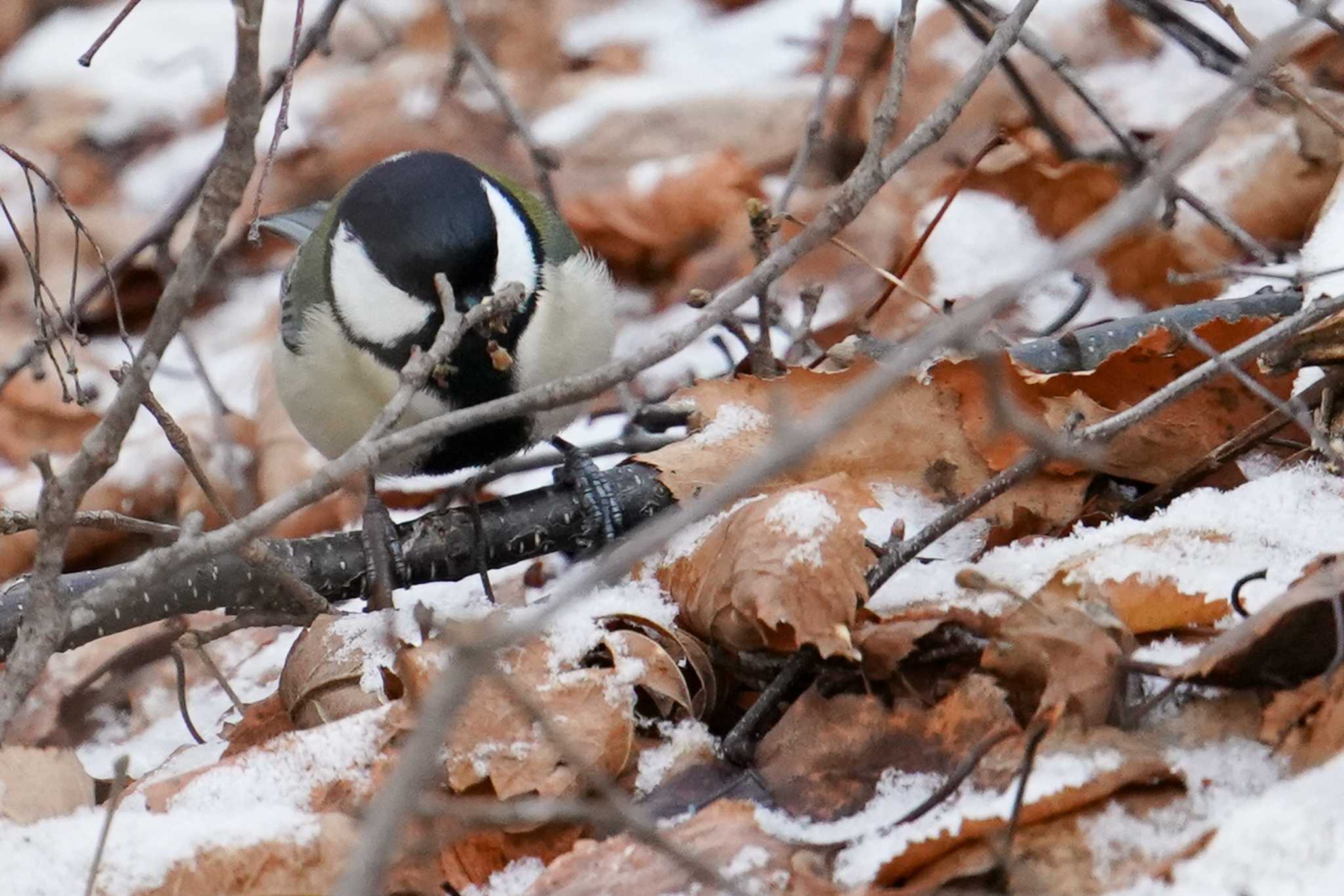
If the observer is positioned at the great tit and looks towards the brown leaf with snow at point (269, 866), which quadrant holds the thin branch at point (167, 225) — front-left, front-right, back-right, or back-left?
back-right

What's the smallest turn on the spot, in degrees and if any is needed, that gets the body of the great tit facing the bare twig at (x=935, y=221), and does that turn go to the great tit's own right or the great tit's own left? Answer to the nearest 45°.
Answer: approximately 90° to the great tit's own left

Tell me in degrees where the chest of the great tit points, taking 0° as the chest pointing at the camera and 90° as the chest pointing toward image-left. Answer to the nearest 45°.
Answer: approximately 0°

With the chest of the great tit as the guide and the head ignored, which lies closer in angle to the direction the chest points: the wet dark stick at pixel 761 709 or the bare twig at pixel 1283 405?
the wet dark stick

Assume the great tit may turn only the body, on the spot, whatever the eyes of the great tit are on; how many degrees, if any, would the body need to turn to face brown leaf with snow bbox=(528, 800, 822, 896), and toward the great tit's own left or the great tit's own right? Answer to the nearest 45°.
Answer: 0° — it already faces it

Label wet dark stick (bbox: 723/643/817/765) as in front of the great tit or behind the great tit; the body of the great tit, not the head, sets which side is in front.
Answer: in front

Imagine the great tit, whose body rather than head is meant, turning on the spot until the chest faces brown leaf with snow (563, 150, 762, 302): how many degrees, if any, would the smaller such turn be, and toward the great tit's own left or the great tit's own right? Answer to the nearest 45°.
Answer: approximately 135° to the great tit's own left

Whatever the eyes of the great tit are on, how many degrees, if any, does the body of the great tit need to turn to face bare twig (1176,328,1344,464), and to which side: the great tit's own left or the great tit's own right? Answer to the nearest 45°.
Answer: approximately 45° to the great tit's own left

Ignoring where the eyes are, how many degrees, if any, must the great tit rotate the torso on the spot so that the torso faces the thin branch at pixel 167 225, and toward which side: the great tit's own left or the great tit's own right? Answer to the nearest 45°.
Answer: approximately 135° to the great tit's own right

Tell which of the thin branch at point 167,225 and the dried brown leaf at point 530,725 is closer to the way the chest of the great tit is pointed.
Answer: the dried brown leaf

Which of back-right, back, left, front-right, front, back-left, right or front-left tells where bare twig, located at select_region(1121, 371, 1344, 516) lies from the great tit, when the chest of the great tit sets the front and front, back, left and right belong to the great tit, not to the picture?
front-left

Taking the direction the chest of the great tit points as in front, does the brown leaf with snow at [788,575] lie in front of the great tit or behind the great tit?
in front

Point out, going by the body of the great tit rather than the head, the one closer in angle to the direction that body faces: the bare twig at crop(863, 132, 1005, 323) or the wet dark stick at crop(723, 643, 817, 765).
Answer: the wet dark stick
